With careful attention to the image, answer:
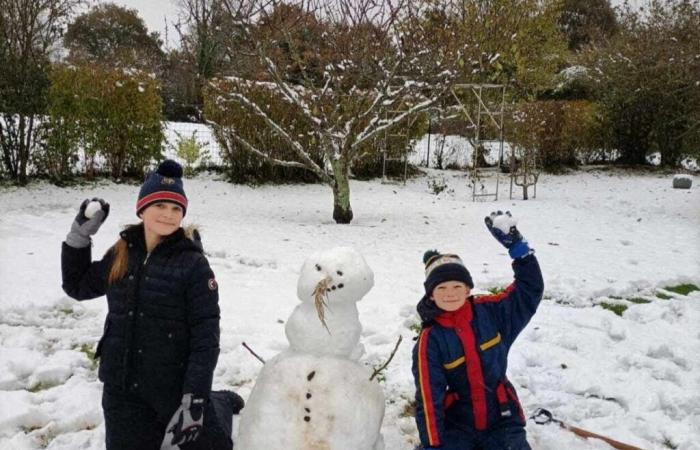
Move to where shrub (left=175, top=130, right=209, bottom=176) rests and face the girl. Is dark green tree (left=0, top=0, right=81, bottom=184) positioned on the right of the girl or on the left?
right

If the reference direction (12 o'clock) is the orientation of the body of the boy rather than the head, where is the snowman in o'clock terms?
The snowman is roughly at 2 o'clock from the boy.

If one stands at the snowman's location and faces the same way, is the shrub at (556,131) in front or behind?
behind

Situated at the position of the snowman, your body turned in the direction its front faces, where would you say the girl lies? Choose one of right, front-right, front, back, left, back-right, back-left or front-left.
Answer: right

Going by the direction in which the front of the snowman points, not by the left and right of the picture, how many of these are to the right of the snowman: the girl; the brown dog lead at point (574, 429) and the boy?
1

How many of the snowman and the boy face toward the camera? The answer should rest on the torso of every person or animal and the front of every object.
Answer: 2

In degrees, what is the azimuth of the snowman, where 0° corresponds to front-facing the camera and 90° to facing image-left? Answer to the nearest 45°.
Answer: approximately 0°

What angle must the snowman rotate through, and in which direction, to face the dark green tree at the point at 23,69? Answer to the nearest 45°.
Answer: approximately 135° to its right

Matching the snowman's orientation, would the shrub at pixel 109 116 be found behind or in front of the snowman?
behind

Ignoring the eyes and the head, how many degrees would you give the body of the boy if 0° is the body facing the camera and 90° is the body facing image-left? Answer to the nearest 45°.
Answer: approximately 0°

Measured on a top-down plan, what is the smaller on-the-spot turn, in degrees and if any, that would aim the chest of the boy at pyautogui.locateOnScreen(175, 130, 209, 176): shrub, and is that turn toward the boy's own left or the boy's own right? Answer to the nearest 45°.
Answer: approximately 135° to the boy's own right

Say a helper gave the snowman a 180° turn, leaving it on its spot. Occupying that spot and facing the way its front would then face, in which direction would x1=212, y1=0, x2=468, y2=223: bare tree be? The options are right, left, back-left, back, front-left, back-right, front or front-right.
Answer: front
